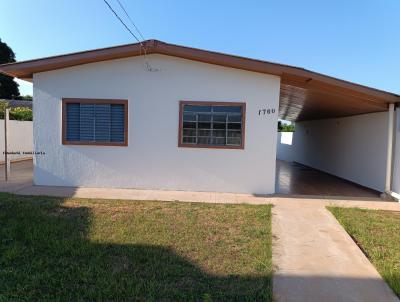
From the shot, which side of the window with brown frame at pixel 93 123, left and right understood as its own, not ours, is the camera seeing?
front

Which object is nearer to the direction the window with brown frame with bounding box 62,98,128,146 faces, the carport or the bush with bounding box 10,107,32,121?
the carport

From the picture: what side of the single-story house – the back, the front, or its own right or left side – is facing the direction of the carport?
left

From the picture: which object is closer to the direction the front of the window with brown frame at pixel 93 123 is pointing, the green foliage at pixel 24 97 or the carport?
the carport

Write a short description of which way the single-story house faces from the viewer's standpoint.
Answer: facing the viewer

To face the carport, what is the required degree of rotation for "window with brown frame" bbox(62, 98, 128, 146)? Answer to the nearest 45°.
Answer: approximately 90° to its left
